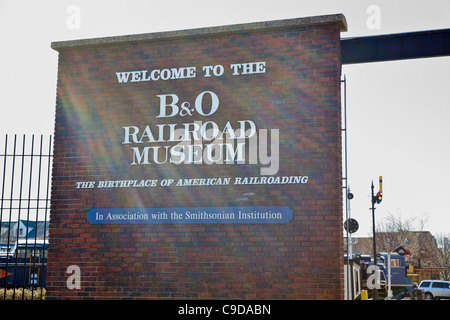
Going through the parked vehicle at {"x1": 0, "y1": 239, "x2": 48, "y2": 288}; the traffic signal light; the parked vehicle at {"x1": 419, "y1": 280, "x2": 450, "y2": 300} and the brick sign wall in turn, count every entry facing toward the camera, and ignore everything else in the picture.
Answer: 2

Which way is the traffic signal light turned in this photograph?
toward the camera

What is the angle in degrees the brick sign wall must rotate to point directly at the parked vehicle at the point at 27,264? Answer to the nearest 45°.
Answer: approximately 135° to its right

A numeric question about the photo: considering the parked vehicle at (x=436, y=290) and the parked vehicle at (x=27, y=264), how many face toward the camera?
0

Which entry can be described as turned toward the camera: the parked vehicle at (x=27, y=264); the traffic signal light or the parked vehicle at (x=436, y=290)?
the traffic signal light

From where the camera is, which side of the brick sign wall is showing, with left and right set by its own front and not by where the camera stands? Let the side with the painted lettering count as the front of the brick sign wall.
front

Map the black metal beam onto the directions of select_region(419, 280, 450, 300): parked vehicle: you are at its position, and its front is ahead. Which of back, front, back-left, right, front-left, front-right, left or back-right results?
right

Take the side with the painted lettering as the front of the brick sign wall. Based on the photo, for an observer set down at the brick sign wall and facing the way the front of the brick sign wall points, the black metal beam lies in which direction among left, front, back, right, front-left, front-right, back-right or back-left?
left
